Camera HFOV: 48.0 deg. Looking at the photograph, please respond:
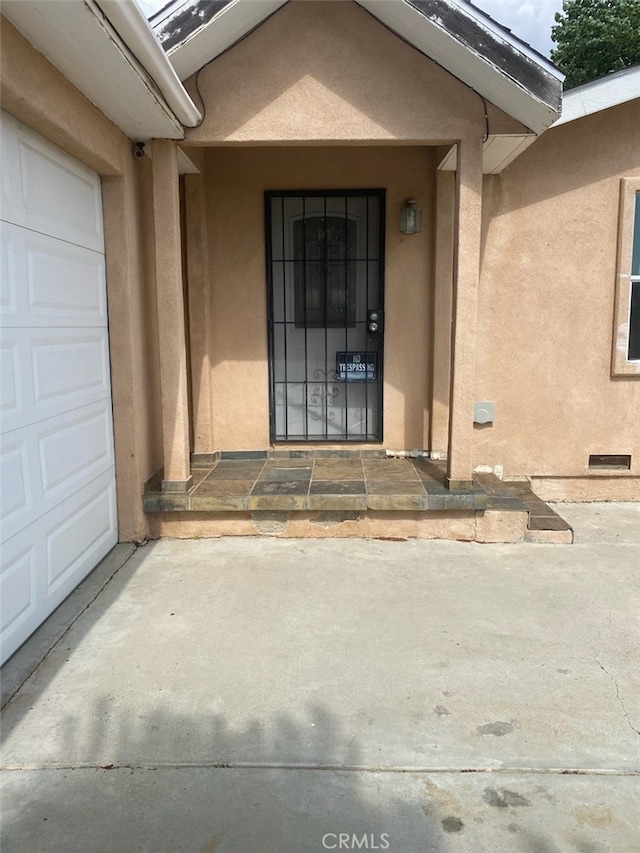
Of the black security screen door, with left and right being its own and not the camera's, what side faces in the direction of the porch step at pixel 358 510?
front

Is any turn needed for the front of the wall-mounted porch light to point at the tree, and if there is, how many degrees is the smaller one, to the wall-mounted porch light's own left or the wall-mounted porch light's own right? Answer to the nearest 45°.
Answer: approximately 180°

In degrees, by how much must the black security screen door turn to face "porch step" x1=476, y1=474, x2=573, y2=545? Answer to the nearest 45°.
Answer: approximately 45° to its left

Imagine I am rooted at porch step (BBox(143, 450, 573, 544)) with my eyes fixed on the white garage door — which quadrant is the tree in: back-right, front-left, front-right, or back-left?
back-right

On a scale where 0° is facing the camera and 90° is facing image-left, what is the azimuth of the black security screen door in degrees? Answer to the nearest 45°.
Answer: approximately 0°

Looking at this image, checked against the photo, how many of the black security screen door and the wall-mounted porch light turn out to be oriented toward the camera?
2
